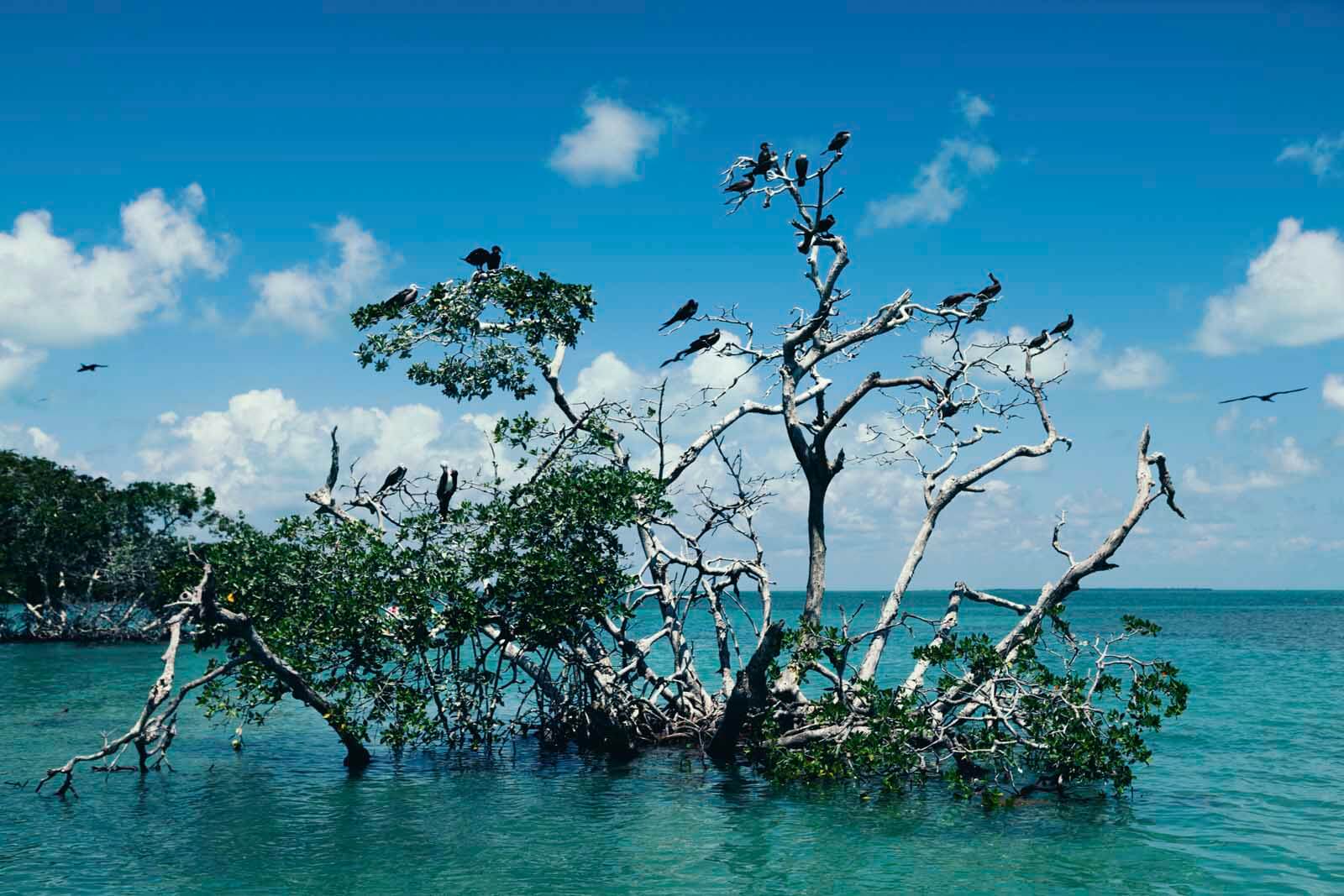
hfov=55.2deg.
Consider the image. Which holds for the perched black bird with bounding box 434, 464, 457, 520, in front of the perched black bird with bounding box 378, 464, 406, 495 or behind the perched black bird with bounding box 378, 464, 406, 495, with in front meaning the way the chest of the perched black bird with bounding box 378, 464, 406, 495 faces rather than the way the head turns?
in front

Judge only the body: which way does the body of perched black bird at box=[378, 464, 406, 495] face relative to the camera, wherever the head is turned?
to the viewer's right

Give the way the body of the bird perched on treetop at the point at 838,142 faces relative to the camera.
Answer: to the viewer's right

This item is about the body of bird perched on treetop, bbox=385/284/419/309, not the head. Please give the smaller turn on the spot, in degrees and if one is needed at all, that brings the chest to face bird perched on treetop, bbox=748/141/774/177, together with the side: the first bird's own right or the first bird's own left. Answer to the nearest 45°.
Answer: approximately 45° to the first bird's own right

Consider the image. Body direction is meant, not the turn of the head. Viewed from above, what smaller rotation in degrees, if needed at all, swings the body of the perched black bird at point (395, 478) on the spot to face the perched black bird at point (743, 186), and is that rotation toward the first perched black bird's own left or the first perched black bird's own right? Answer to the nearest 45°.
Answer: approximately 45° to the first perched black bird's own right

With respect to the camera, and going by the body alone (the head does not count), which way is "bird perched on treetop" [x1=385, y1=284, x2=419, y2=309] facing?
to the viewer's right
